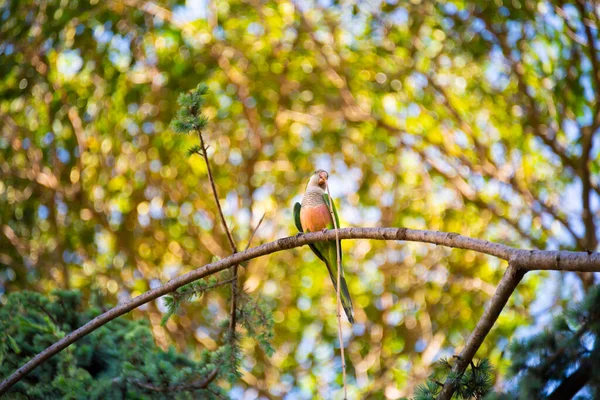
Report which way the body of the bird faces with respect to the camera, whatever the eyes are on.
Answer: toward the camera
